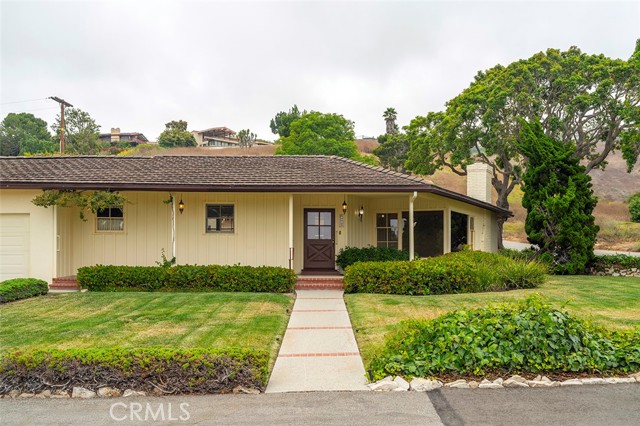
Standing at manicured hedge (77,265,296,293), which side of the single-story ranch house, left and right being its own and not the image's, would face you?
front

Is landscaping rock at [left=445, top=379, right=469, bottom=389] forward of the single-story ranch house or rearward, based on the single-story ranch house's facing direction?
forward

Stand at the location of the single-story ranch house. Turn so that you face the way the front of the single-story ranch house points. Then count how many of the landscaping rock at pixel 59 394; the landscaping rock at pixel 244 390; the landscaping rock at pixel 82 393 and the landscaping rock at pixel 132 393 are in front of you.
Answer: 4

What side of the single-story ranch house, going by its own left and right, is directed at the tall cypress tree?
left

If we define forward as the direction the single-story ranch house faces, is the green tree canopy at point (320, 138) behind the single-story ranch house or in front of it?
behind

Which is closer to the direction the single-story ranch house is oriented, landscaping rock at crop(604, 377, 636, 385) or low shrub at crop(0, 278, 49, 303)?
the landscaping rock

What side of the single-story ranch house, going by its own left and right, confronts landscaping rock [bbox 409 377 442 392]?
front

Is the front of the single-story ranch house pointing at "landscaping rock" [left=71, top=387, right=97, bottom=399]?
yes

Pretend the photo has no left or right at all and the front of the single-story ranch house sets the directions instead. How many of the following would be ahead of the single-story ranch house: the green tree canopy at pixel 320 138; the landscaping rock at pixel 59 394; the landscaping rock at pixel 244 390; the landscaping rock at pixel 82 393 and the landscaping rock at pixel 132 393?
4

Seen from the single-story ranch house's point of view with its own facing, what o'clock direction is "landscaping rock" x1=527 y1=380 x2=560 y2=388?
The landscaping rock is roughly at 11 o'clock from the single-story ranch house.

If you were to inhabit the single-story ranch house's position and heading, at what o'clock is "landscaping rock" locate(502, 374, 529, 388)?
The landscaping rock is roughly at 11 o'clock from the single-story ranch house.

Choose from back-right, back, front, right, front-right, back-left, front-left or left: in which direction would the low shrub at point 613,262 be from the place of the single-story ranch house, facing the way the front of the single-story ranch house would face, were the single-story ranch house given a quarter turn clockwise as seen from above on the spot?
back

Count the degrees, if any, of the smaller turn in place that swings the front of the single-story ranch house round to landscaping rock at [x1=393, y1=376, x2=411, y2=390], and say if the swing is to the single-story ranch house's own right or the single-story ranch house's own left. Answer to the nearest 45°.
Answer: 0° — it already faces it

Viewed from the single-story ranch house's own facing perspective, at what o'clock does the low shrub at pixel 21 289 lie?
The low shrub is roughly at 2 o'clock from the single-story ranch house.

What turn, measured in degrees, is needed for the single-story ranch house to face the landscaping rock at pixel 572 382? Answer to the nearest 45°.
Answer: approximately 45° to its left

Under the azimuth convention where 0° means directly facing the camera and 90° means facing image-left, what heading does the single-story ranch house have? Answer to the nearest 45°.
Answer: approximately 0°
